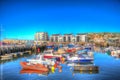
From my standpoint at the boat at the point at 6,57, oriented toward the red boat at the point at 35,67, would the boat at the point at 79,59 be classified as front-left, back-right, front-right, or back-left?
front-left

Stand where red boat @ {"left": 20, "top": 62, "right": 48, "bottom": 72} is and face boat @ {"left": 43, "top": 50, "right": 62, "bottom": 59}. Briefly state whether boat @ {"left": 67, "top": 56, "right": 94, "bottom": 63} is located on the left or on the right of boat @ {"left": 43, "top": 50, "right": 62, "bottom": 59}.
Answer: right

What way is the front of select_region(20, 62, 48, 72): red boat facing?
to the viewer's left
